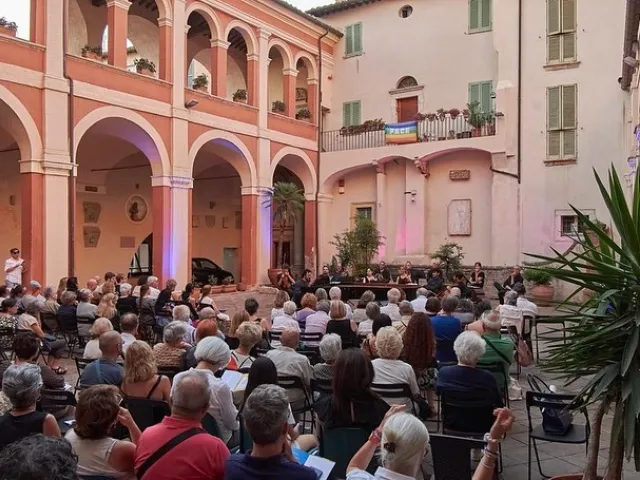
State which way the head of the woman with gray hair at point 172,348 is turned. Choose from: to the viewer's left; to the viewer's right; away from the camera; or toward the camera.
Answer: away from the camera

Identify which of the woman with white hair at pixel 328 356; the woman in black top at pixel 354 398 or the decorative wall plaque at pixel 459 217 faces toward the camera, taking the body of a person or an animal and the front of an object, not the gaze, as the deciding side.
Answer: the decorative wall plaque

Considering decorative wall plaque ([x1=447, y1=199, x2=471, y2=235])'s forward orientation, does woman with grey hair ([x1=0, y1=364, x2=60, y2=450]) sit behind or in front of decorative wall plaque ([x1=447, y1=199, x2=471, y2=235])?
in front

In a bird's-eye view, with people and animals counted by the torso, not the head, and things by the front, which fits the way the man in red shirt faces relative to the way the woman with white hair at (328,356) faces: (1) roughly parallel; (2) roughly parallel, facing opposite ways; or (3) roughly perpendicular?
roughly parallel

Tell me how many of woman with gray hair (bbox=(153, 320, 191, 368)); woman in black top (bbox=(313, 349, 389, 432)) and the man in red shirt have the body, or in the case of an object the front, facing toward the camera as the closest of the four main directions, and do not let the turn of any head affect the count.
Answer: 0

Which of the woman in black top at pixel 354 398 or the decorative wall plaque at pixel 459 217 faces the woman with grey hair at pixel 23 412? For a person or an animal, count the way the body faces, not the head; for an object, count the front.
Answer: the decorative wall plaque

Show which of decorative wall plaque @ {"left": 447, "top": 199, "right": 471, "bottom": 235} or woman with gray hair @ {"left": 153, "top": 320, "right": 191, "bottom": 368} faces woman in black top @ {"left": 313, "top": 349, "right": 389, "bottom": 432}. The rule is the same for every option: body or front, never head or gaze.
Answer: the decorative wall plaque

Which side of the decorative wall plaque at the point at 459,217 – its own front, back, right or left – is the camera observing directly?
front

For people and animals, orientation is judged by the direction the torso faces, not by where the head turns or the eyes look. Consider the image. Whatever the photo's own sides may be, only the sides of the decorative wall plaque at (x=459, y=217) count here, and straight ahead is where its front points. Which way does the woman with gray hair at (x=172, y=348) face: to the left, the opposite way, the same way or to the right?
the opposite way

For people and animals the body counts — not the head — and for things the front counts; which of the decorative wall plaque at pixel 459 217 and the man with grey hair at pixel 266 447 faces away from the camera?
the man with grey hair

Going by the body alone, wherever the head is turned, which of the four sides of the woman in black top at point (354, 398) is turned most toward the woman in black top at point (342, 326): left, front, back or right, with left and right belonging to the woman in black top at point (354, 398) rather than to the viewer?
front

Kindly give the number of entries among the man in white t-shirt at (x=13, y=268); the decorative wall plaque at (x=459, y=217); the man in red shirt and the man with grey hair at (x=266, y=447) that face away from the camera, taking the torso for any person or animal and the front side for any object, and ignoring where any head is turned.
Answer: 2

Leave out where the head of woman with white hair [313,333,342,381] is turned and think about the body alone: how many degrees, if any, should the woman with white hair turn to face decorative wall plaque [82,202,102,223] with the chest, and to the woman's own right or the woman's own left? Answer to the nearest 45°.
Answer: approximately 45° to the woman's own left

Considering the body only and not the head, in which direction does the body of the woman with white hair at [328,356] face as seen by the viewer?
away from the camera

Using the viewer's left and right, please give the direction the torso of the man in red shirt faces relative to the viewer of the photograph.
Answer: facing away from the viewer

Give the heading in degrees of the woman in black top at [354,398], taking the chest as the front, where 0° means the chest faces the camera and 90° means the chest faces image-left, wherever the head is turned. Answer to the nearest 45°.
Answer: approximately 180°

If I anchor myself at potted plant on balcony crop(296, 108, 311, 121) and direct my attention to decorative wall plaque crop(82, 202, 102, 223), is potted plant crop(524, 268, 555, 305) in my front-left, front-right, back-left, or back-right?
back-left
